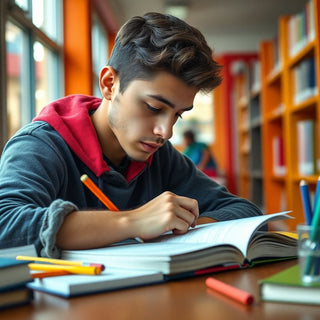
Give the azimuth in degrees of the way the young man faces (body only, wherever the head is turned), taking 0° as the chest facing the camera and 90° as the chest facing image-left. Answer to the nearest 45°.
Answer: approximately 315°

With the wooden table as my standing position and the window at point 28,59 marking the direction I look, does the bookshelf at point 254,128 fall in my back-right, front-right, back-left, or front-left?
front-right

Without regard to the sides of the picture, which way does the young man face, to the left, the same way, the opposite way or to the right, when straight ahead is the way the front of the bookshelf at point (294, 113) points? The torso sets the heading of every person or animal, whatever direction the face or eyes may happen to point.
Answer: to the left

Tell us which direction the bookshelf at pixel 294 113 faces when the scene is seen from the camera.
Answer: facing the viewer and to the left of the viewer

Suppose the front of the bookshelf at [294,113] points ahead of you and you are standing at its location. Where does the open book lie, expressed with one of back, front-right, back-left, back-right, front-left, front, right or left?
front-left

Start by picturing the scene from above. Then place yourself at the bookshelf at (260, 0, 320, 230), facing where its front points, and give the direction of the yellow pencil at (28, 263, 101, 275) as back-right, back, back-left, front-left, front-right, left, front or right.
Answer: front-left

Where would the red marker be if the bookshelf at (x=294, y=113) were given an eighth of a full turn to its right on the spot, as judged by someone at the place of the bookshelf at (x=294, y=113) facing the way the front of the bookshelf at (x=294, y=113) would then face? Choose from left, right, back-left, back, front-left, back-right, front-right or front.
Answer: left

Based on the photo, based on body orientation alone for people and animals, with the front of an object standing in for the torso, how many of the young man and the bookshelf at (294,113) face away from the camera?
0

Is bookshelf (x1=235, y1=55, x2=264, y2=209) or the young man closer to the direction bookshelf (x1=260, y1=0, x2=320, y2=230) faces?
the young man

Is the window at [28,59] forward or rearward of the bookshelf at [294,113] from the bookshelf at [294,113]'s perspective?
forward

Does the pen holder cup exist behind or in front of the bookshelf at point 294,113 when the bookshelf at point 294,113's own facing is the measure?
in front

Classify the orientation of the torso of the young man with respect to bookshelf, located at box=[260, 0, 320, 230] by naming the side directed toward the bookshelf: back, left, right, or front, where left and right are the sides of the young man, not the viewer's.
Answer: left

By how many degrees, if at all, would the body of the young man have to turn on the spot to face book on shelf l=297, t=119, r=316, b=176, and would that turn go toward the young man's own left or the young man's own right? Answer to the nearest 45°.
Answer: approximately 90° to the young man's own left

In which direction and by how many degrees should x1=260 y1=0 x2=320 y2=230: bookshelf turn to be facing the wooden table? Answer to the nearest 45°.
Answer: approximately 45° to its left

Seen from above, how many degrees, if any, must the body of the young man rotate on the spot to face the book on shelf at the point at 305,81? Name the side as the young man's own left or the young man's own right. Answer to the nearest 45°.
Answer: approximately 90° to the young man's own left
